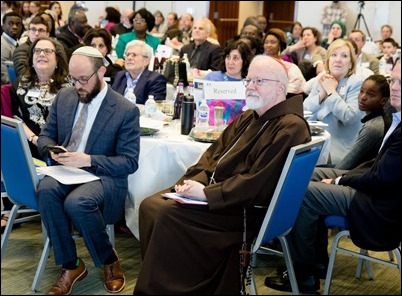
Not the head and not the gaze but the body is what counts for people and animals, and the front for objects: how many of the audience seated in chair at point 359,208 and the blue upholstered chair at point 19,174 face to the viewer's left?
1

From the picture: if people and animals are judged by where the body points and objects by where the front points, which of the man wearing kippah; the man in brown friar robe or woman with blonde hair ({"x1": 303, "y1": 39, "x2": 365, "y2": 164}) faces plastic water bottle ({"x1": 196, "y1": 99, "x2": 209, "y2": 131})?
the woman with blonde hair

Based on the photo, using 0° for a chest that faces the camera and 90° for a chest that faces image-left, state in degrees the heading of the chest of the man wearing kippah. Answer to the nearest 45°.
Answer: approximately 45°

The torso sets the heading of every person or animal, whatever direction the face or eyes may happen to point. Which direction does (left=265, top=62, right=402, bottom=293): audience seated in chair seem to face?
to the viewer's left

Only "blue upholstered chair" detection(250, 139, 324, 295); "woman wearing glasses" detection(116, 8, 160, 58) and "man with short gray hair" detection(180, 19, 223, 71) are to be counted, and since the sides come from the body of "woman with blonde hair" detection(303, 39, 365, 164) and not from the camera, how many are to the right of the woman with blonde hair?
2

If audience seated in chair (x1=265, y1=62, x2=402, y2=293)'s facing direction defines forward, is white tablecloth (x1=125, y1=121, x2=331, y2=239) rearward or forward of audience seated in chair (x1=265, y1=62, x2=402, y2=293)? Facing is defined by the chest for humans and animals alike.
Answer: forward

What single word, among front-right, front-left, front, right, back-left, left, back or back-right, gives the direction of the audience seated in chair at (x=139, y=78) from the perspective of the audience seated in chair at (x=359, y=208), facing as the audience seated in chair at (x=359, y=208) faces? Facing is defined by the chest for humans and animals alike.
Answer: front-right
